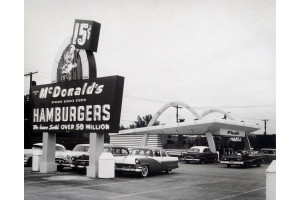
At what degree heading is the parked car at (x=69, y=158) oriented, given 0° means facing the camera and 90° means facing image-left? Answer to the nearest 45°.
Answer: approximately 45°

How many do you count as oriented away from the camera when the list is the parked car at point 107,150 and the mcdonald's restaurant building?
0

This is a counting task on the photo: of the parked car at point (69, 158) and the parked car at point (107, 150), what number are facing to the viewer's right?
0

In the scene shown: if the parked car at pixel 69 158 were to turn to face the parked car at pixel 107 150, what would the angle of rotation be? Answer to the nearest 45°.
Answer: approximately 90° to its left
